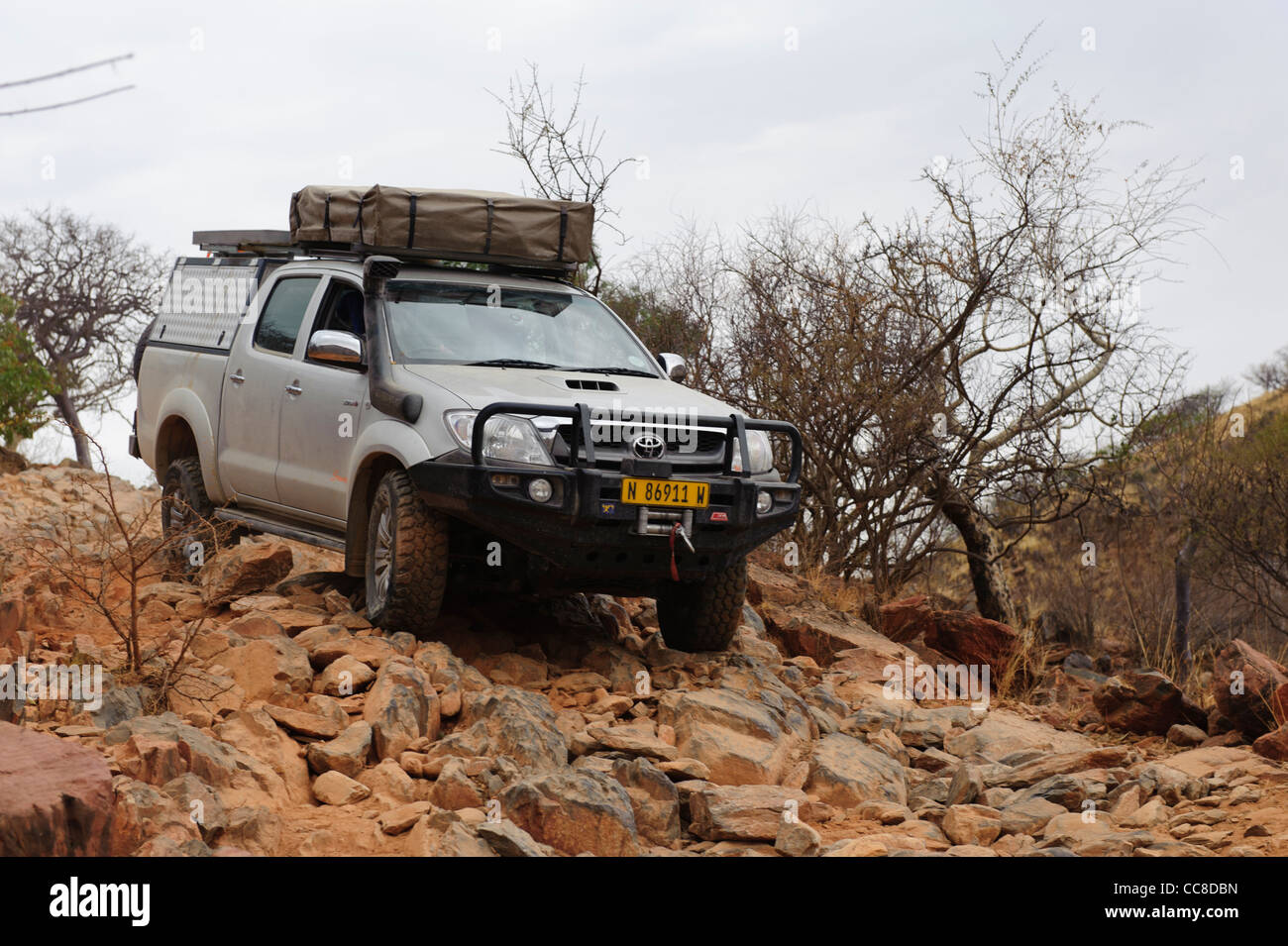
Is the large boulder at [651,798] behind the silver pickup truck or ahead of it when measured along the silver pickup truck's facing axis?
ahead

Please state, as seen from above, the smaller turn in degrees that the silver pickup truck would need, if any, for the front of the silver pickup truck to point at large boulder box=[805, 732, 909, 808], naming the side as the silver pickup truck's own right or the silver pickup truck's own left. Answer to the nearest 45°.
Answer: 0° — it already faces it

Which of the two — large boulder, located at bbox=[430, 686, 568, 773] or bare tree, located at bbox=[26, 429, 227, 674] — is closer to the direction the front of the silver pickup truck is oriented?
the large boulder

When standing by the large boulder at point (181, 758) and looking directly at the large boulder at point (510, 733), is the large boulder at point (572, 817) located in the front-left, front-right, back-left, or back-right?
front-right

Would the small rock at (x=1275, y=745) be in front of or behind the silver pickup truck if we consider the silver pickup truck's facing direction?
in front

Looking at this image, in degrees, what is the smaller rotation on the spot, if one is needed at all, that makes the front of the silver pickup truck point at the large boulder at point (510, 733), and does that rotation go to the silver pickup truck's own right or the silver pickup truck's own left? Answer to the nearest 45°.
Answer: approximately 45° to the silver pickup truck's own right

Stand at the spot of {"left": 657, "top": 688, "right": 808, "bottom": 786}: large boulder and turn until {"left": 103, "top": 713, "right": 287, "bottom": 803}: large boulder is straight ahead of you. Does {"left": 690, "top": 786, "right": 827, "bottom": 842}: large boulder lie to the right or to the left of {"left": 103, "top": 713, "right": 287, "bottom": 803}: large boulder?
left

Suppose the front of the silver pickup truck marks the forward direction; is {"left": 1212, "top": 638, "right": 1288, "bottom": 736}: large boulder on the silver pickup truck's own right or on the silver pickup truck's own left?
on the silver pickup truck's own left

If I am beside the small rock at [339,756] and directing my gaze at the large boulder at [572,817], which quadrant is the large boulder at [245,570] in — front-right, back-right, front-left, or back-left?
back-left

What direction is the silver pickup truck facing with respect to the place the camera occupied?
facing the viewer and to the right of the viewer

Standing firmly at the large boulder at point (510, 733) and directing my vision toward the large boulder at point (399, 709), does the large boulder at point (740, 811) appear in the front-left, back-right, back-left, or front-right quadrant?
back-left

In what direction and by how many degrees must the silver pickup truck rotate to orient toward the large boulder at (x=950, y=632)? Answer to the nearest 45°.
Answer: approximately 90° to its left

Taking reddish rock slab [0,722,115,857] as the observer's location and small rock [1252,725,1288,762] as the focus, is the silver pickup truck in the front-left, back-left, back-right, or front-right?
front-left
